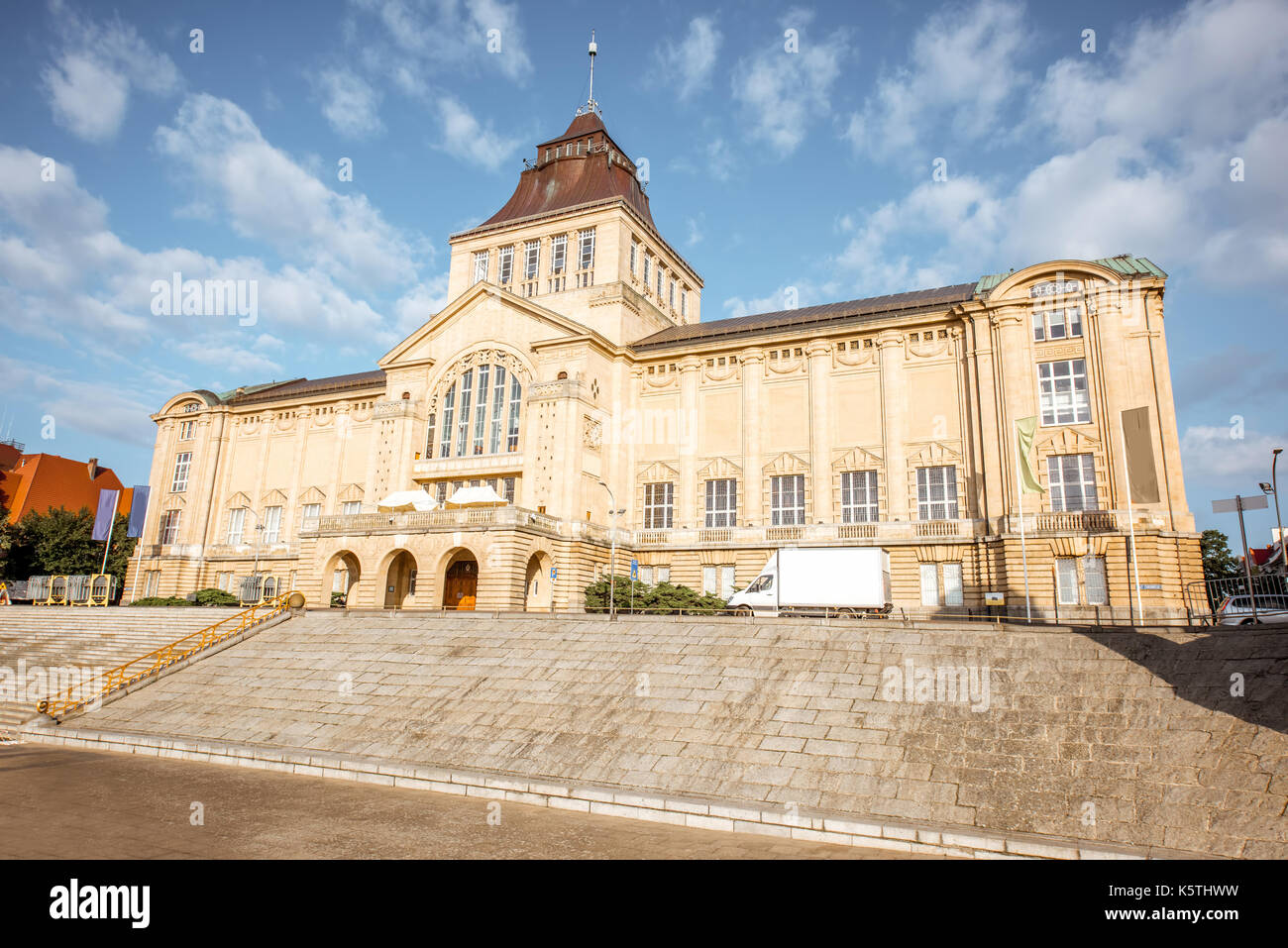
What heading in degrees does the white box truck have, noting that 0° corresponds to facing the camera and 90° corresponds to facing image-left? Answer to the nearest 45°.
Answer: approximately 90°

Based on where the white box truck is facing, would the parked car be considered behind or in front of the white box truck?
behind

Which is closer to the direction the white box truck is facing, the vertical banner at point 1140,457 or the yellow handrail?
the yellow handrail

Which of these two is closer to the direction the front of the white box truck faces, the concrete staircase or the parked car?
the concrete staircase

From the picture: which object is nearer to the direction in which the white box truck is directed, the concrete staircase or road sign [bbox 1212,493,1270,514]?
the concrete staircase

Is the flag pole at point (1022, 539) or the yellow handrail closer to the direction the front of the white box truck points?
the yellow handrail

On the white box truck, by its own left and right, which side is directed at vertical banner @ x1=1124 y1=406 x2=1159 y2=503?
back

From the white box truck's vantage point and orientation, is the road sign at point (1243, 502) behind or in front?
behind

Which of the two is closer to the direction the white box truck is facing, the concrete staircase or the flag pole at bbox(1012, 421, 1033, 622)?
the concrete staircase
